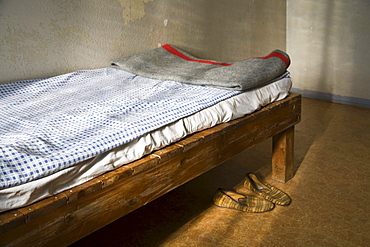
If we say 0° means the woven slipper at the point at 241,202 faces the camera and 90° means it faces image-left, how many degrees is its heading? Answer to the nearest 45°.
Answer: approximately 270°
